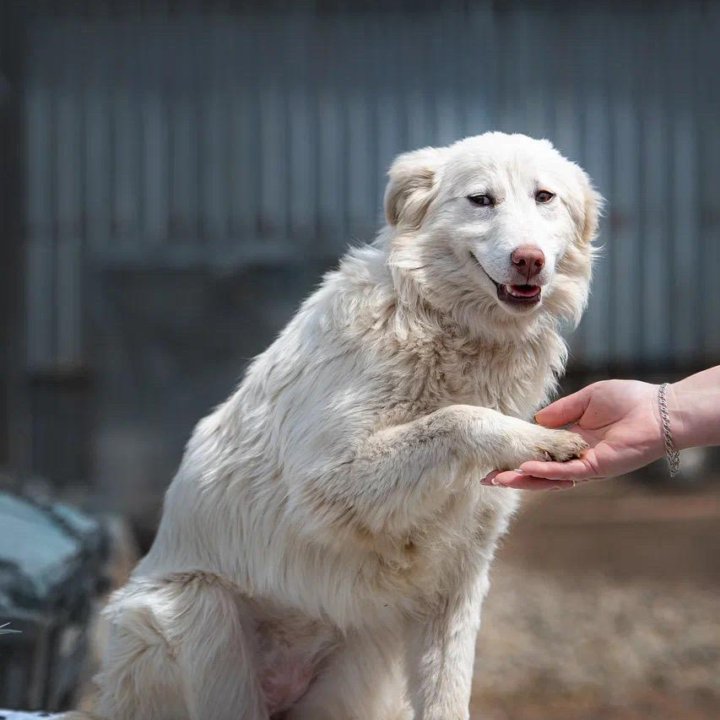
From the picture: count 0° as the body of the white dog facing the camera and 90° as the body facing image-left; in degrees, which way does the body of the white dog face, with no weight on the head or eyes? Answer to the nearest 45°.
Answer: approximately 315°
